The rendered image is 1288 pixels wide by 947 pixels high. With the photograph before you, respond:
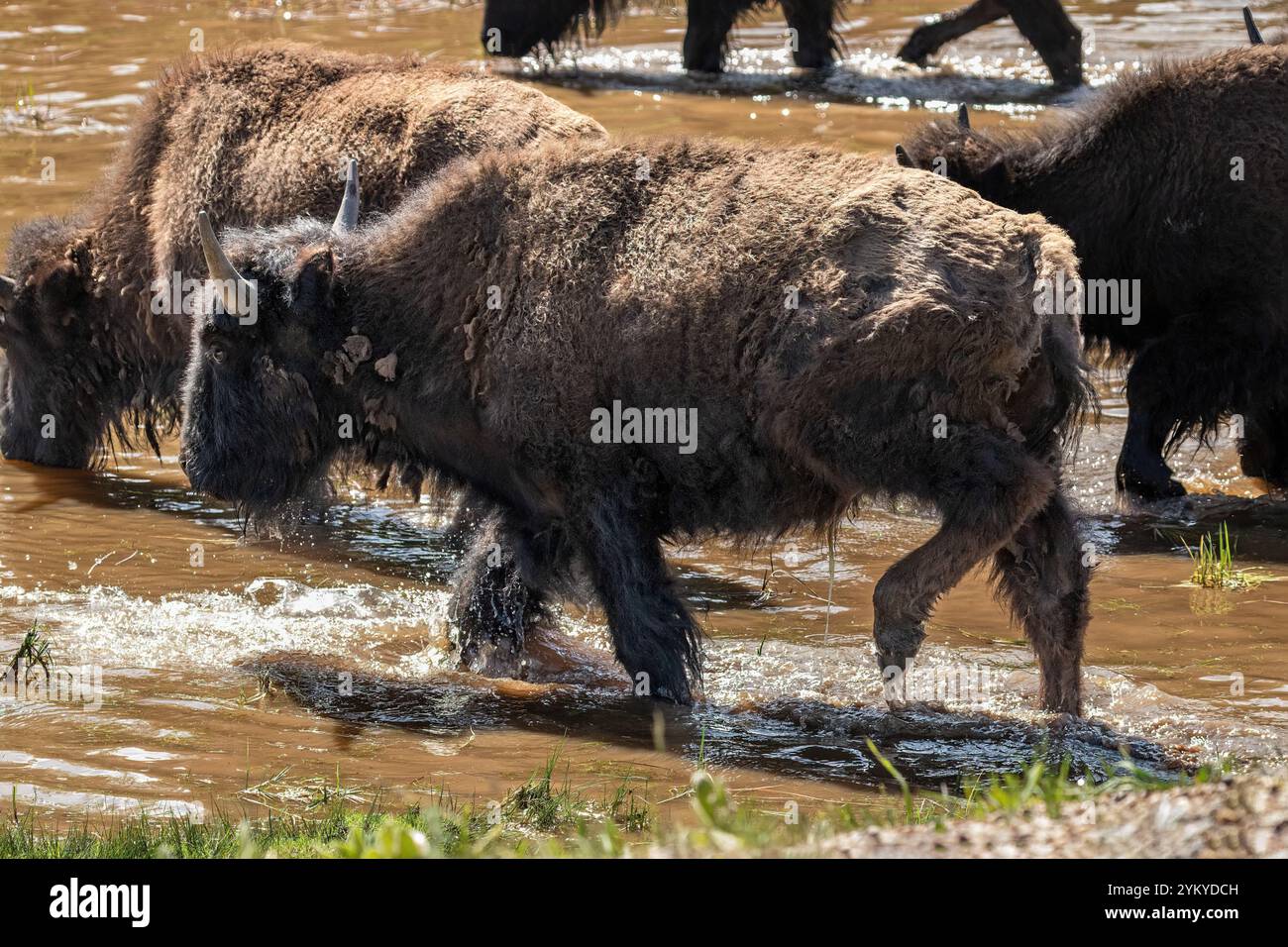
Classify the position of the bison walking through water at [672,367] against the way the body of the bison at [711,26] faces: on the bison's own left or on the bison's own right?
on the bison's own left

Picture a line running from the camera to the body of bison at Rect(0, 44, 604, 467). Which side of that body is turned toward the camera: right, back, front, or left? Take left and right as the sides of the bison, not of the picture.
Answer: left

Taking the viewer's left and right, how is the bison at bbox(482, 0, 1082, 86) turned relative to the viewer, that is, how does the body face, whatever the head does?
facing to the left of the viewer

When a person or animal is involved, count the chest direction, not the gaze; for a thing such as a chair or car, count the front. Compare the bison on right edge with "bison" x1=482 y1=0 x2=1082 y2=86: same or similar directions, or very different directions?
same or similar directions

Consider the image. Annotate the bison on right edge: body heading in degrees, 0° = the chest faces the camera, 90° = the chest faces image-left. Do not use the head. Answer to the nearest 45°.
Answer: approximately 90°

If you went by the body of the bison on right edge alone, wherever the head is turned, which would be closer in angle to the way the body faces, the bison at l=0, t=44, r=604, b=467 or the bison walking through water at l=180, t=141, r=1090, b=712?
the bison

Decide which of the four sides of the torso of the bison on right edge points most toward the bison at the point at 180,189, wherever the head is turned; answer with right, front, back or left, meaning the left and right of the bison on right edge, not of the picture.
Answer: front

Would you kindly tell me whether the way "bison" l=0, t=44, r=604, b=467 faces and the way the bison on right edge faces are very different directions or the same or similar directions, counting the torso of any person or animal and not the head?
same or similar directions

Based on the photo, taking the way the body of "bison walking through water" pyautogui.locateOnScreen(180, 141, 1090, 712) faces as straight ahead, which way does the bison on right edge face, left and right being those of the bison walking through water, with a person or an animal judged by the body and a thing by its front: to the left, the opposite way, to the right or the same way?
the same way

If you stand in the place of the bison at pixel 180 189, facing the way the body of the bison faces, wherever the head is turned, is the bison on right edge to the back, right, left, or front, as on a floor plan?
back

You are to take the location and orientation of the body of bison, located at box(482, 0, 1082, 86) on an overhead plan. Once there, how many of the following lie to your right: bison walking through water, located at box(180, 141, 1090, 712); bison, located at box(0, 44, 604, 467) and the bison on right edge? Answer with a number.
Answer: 0

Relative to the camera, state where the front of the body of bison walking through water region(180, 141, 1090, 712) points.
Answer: to the viewer's left
